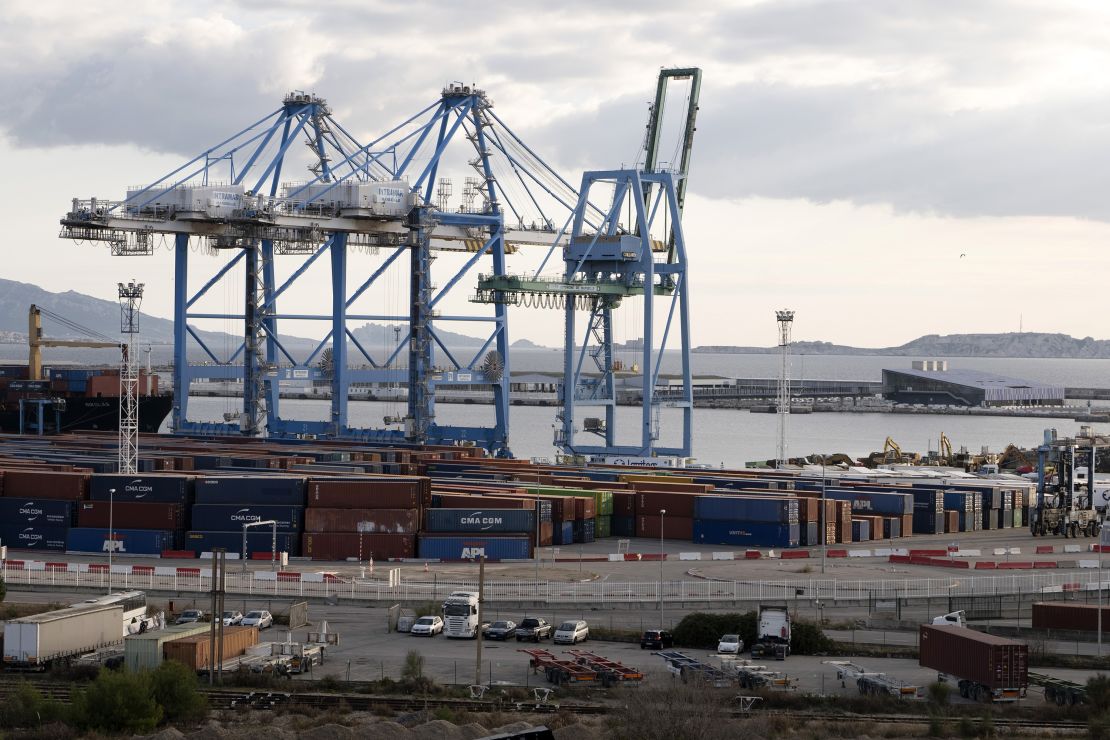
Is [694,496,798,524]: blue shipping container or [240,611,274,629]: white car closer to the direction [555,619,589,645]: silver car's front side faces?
the white car

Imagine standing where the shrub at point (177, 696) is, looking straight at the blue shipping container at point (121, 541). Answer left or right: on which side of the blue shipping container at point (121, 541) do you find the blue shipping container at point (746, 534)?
right

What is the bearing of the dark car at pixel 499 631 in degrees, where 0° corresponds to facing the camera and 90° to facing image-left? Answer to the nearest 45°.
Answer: approximately 45°

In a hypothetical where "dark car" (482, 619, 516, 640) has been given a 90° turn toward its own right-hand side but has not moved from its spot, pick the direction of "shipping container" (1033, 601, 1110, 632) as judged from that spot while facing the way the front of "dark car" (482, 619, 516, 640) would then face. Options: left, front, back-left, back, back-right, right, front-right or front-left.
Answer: back-right

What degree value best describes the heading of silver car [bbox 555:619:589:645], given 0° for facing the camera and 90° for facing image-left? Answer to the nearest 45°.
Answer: approximately 45°

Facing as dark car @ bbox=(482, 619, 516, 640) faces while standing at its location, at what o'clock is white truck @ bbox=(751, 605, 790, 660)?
The white truck is roughly at 8 o'clock from the dark car.

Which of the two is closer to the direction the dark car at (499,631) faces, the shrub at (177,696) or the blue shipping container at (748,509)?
the shrub

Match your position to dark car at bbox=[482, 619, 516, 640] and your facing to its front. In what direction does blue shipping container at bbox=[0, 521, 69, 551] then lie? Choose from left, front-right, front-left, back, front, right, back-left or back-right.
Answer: right

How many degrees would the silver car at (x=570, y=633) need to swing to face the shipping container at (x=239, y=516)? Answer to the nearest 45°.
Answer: approximately 90° to its right

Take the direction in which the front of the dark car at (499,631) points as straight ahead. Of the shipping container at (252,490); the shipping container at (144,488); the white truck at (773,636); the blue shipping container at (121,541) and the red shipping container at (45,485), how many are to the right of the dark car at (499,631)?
4
